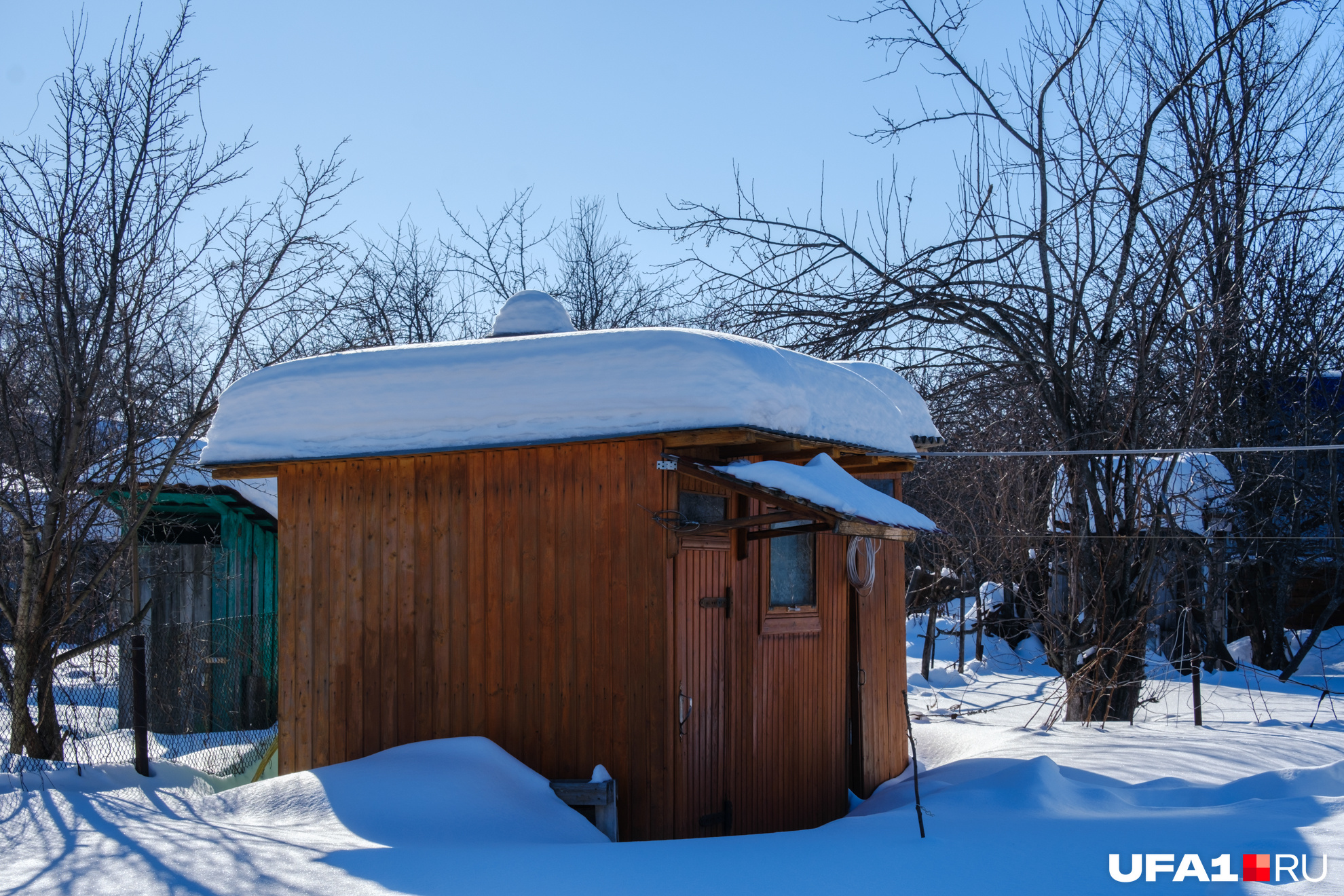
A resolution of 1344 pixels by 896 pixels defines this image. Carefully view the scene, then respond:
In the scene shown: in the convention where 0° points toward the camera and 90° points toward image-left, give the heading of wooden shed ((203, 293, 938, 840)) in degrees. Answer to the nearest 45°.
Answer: approximately 315°

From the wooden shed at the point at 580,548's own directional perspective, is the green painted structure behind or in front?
behind

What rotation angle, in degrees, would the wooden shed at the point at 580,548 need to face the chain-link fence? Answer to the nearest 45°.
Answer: approximately 180°
